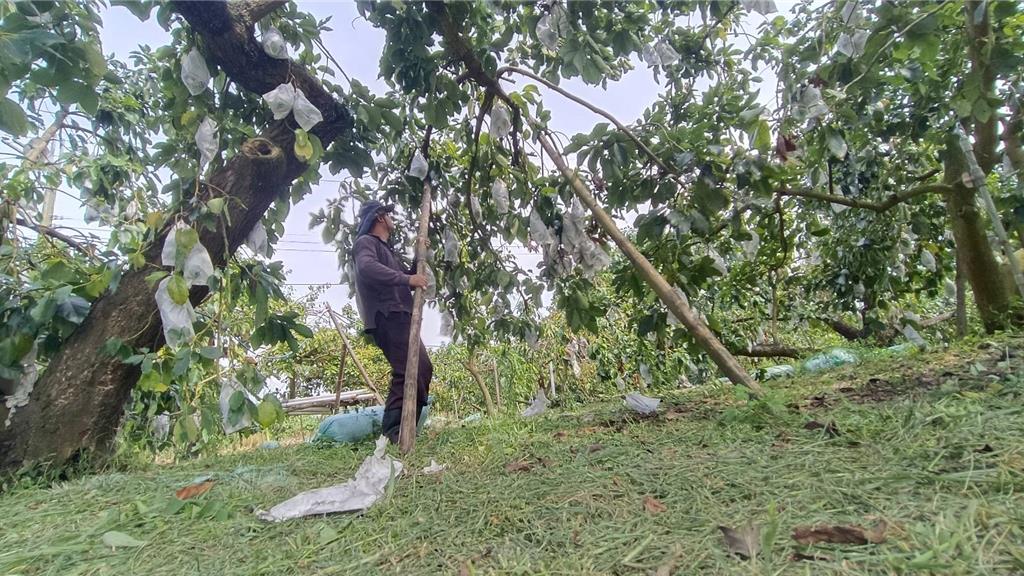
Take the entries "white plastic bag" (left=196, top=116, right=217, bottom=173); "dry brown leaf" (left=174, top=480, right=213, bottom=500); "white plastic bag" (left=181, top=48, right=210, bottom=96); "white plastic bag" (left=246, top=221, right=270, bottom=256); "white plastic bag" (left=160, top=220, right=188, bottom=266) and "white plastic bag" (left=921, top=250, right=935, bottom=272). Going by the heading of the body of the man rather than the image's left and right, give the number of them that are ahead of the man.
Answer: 1

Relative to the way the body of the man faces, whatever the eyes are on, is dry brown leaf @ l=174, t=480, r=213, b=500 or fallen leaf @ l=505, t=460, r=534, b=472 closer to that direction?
the fallen leaf

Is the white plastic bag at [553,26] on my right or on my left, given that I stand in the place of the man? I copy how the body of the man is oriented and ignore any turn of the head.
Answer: on my right

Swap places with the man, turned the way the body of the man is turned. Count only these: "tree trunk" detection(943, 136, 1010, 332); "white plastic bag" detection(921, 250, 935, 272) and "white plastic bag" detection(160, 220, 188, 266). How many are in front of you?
2

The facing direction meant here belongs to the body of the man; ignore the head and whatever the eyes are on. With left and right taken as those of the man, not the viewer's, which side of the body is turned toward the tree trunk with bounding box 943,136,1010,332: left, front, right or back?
front

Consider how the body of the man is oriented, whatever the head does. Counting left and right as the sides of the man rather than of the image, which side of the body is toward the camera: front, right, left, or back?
right

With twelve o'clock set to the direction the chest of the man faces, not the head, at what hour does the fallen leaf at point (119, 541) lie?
The fallen leaf is roughly at 4 o'clock from the man.

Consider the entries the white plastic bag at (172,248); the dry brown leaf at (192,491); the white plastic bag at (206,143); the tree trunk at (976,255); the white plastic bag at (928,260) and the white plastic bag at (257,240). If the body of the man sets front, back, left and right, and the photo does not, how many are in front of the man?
2

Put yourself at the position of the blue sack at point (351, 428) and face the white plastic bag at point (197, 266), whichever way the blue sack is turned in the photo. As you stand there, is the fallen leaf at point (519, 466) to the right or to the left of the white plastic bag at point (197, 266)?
left

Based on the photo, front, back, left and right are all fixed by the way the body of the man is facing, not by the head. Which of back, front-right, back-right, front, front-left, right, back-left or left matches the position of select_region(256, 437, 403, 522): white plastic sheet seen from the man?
right

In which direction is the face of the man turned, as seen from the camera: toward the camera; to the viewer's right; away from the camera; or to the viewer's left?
to the viewer's right
